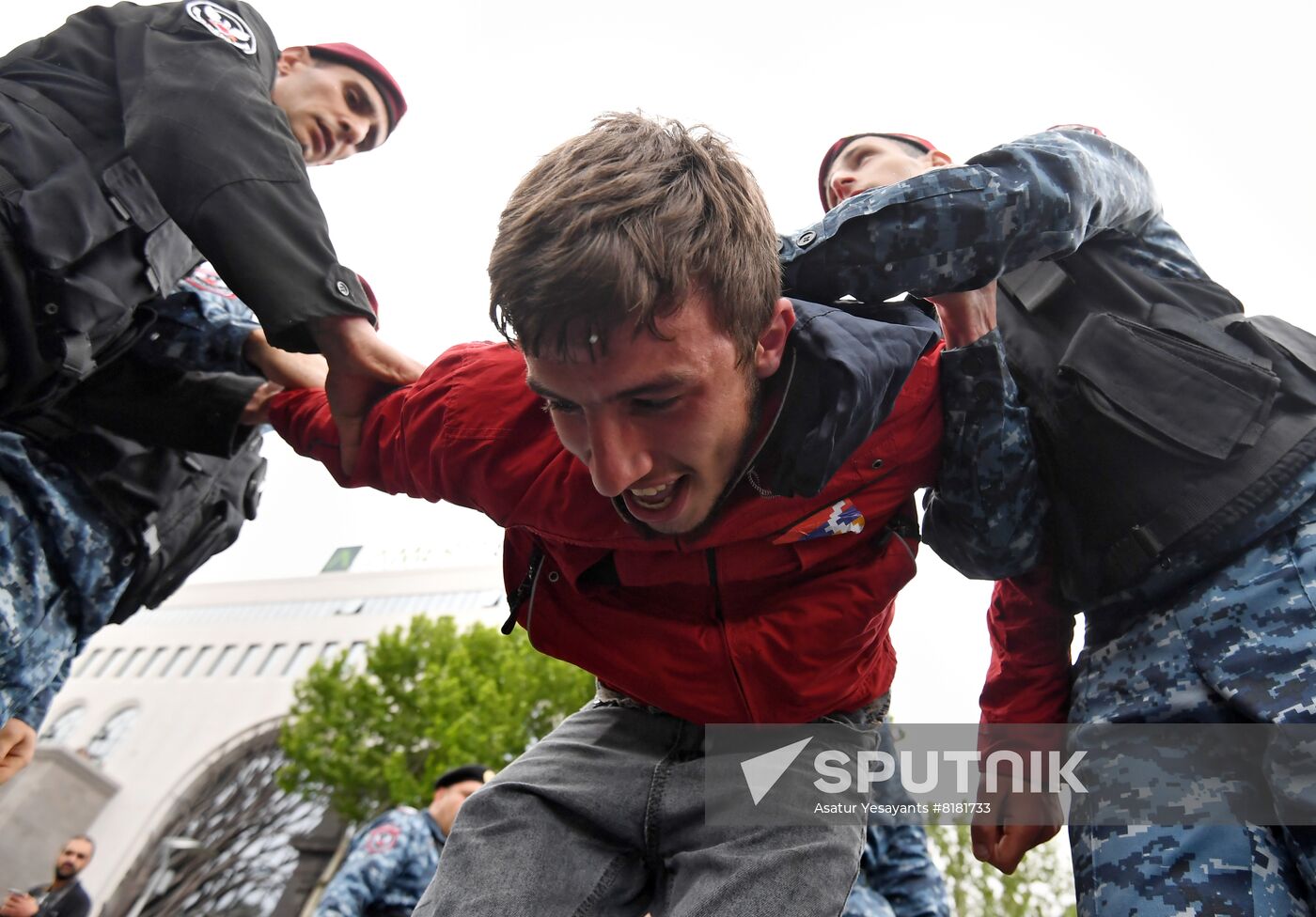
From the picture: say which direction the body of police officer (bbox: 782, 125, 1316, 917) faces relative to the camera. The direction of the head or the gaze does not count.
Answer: to the viewer's left

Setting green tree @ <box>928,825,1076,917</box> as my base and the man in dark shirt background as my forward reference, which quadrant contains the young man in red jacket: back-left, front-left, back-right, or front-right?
front-left

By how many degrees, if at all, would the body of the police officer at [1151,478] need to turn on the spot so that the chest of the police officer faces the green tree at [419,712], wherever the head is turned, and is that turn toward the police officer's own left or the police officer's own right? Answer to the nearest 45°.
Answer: approximately 45° to the police officer's own right

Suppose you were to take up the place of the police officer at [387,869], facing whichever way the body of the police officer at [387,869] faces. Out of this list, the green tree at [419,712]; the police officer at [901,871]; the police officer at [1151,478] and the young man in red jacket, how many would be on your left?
1

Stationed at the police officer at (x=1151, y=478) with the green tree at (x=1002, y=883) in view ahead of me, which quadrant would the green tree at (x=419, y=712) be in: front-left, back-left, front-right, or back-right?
front-left

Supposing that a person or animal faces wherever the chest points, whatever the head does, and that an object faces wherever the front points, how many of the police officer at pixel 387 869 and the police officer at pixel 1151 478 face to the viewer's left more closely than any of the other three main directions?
1

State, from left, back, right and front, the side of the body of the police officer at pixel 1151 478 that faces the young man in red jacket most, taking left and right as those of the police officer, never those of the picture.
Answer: front

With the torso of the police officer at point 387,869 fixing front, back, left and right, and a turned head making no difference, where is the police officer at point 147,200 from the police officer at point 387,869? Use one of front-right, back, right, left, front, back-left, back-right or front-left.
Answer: right

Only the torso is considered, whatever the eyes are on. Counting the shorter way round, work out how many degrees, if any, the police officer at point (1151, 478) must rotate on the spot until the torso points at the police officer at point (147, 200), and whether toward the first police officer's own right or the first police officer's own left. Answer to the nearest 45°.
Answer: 0° — they already face them

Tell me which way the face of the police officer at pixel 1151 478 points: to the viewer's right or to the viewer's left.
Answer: to the viewer's left

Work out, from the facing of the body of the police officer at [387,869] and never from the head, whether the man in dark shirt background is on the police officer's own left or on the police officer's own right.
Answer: on the police officer's own left

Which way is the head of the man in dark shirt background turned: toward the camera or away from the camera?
toward the camera

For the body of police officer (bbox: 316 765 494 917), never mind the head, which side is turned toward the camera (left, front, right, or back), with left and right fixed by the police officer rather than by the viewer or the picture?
right

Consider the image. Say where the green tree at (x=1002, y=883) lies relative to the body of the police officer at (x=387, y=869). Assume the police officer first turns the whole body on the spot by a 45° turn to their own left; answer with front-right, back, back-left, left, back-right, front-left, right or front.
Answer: front
